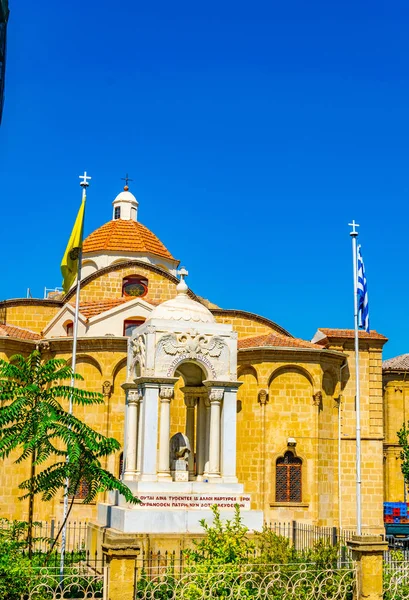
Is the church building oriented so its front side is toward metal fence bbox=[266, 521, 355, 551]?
no

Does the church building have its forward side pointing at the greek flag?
no

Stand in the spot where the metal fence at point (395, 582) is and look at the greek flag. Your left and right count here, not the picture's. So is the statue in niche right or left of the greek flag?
left

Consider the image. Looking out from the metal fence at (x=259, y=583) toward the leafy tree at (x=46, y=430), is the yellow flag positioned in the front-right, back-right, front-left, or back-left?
front-right
